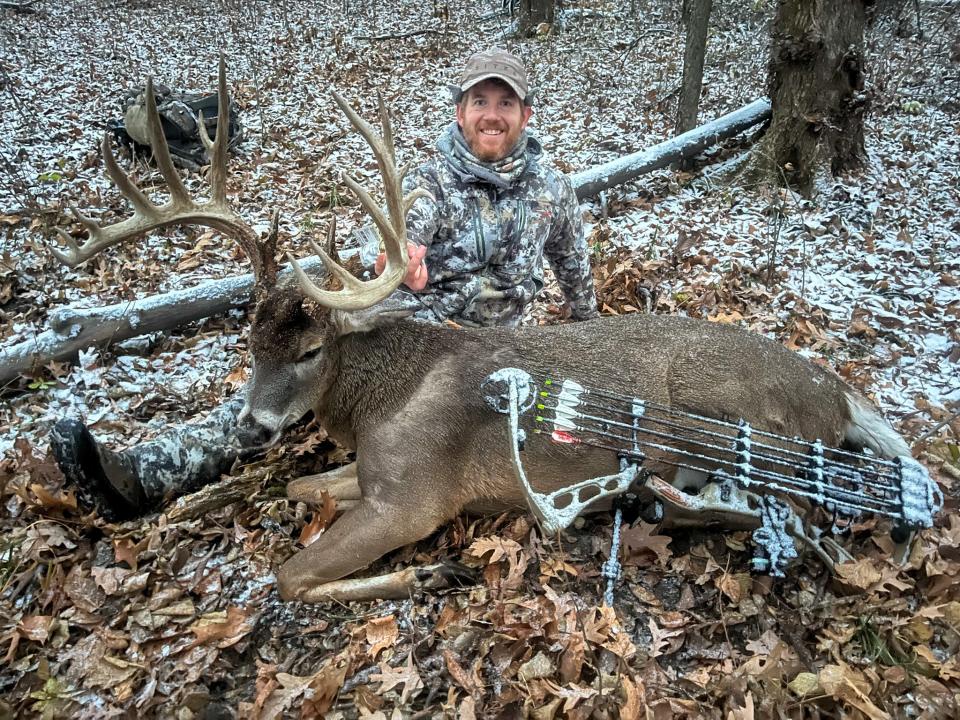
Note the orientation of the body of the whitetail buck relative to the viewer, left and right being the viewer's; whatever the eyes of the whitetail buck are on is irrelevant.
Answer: facing to the left of the viewer

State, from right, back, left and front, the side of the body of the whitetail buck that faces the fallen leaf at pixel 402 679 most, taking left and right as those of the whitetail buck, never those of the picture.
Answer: left

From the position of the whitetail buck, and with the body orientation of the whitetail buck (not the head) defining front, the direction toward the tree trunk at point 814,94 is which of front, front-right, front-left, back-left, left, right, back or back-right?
back-right

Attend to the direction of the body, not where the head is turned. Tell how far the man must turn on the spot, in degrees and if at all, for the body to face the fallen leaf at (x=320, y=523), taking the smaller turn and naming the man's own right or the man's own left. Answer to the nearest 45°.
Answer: approximately 45° to the man's own right

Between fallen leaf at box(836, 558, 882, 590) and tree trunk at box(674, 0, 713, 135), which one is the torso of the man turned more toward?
the fallen leaf

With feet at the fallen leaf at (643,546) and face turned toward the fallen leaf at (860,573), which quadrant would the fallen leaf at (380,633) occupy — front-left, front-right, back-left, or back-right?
back-right

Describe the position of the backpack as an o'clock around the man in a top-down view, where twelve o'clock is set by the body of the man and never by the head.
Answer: The backpack is roughly at 5 o'clock from the man.

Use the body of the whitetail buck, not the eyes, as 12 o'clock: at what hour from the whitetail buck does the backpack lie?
The backpack is roughly at 2 o'clock from the whitetail buck.

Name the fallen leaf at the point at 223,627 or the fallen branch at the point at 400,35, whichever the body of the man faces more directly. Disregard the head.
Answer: the fallen leaf

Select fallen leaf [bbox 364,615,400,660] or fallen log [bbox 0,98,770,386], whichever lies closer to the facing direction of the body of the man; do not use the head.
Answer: the fallen leaf

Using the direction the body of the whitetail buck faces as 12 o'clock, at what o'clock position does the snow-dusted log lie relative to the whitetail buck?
The snow-dusted log is roughly at 4 o'clock from the whitetail buck.

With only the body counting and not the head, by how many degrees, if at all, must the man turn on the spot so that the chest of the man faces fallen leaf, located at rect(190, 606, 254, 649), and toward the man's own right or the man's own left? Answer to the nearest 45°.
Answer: approximately 45° to the man's own right

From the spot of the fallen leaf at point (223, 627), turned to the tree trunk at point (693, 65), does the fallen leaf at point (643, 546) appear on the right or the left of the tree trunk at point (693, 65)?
right
